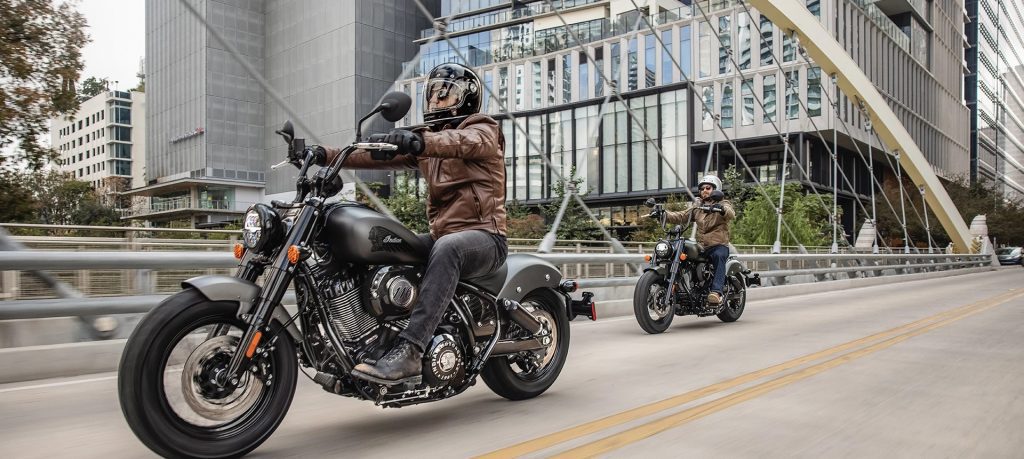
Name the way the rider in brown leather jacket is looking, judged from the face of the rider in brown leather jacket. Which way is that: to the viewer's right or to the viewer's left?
to the viewer's left

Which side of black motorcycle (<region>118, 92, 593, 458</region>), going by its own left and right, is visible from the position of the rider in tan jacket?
back

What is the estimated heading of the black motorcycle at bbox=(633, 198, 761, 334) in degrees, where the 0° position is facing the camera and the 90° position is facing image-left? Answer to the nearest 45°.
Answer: approximately 45°

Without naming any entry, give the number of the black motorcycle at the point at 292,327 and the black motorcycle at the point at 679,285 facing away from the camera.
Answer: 0

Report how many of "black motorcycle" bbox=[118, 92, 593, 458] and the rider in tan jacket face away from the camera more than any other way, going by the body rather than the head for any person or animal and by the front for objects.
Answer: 0

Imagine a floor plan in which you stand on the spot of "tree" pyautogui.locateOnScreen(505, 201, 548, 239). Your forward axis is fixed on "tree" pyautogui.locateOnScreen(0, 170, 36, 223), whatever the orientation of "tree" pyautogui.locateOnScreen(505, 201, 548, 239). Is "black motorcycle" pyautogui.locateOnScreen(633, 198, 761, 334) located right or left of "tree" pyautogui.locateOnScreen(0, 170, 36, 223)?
left

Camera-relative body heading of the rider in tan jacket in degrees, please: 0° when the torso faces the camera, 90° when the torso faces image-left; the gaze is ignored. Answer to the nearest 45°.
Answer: approximately 45°

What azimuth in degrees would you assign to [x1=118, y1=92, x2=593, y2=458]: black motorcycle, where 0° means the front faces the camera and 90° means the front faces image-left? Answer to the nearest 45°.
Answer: approximately 45°

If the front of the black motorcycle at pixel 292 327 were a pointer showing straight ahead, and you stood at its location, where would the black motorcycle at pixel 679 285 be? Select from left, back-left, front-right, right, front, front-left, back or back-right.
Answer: back

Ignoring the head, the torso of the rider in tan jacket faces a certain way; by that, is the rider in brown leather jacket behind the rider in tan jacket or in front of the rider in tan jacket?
in front

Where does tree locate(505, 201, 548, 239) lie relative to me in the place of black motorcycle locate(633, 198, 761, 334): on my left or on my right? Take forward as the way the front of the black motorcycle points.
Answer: on my right

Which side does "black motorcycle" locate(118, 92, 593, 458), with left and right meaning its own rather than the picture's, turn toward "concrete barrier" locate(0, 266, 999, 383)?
right
